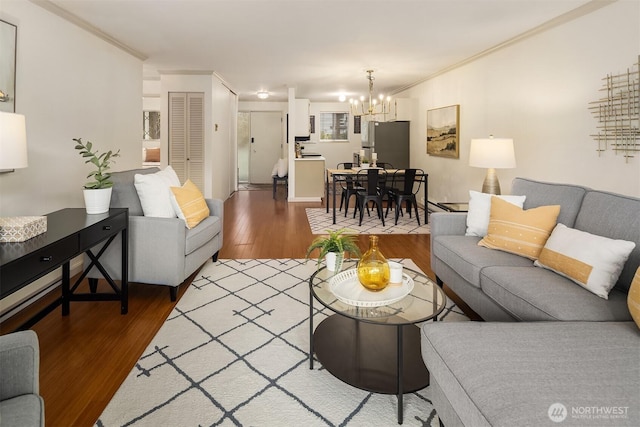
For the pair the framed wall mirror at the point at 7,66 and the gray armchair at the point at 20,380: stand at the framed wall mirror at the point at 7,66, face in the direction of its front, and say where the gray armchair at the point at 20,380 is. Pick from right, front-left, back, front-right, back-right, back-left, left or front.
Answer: front-right

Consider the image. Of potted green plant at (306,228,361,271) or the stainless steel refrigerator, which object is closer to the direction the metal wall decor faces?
the potted green plant

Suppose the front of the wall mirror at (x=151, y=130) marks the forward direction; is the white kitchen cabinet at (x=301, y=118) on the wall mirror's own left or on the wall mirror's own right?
on the wall mirror's own left

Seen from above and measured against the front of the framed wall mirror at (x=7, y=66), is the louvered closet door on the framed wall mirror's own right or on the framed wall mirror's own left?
on the framed wall mirror's own left

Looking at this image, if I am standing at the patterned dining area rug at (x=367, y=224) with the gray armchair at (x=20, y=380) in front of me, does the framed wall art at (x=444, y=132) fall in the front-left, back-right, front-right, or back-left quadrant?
back-left

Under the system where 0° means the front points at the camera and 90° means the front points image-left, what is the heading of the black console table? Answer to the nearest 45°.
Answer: approximately 315°
